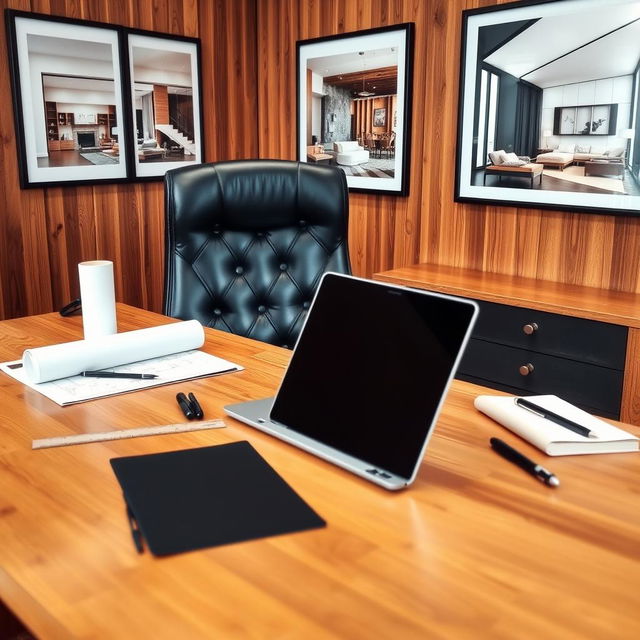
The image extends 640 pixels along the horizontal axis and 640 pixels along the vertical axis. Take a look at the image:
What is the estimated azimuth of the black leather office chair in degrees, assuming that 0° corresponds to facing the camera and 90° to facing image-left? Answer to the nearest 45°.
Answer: approximately 0°

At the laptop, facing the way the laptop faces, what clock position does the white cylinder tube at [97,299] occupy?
The white cylinder tube is roughly at 3 o'clock from the laptop.

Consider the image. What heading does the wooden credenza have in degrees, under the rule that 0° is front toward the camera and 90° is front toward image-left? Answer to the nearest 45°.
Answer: approximately 45°

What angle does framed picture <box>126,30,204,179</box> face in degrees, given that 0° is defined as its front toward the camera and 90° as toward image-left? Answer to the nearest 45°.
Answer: approximately 315°

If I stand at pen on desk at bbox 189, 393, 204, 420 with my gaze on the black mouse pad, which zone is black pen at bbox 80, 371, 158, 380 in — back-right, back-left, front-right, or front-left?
back-right
